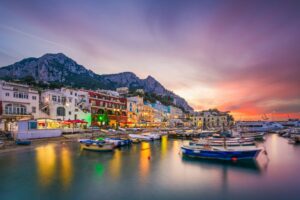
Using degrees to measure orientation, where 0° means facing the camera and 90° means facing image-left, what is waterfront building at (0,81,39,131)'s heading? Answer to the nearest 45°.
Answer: approximately 315°

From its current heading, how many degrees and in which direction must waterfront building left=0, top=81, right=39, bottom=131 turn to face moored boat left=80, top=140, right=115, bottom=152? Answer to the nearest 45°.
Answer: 0° — it already faces it
